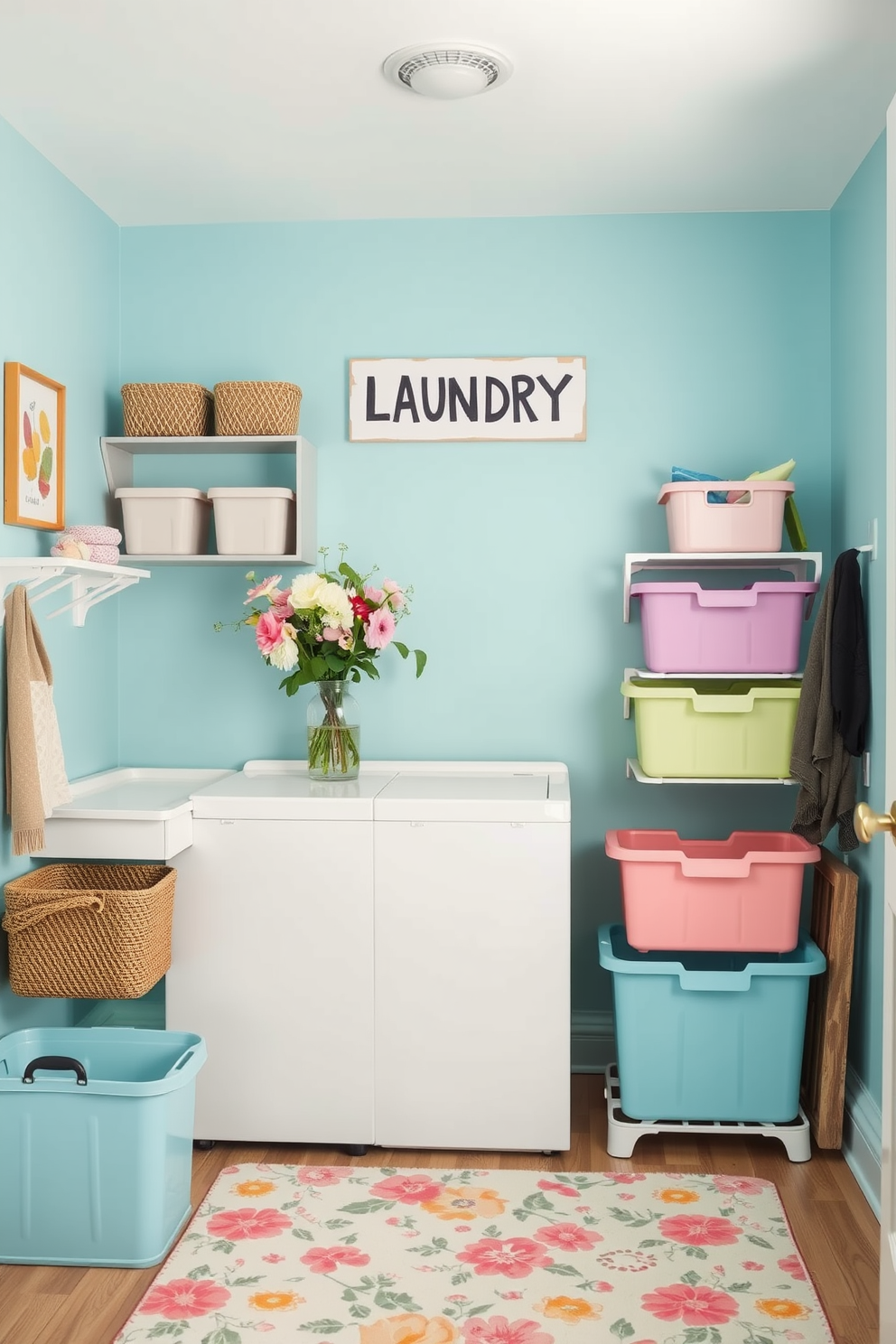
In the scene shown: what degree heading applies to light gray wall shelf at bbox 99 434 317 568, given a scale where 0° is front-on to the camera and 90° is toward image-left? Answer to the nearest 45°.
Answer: approximately 0°

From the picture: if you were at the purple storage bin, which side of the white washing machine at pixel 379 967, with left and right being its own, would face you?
left

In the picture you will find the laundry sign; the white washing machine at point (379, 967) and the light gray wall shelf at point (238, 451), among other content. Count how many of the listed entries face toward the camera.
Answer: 3

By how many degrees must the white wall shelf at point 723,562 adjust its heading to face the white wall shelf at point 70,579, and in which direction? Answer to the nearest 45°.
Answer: approximately 90° to its right

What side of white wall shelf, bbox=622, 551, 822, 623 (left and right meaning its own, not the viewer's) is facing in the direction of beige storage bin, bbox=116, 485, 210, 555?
right

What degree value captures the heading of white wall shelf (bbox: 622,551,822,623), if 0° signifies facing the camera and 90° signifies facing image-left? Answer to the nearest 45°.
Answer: approximately 0°
